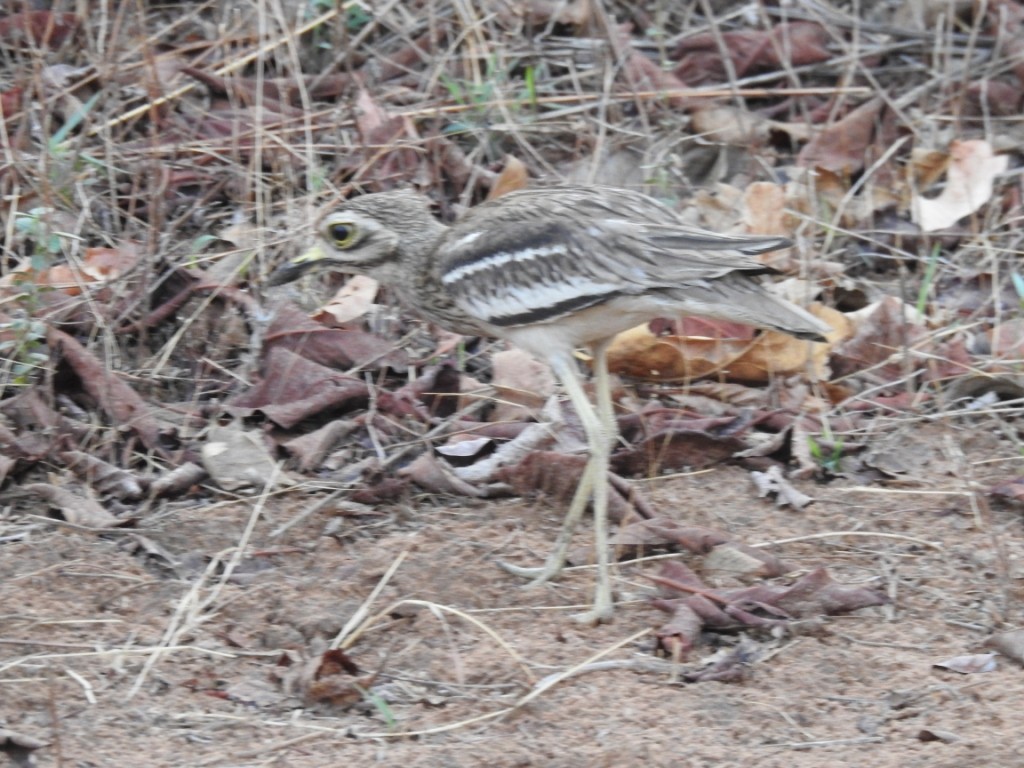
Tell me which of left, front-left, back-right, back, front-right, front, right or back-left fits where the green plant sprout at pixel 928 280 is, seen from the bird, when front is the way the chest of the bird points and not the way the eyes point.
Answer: back-right

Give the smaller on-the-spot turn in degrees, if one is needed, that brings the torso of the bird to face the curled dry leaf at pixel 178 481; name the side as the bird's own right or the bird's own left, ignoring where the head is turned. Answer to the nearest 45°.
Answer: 0° — it already faces it

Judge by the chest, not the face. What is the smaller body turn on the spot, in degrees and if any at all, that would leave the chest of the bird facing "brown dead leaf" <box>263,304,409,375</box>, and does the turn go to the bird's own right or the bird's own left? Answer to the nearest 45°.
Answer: approximately 45° to the bird's own right

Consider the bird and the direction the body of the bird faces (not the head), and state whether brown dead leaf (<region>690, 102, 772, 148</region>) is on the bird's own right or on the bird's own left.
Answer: on the bird's own right

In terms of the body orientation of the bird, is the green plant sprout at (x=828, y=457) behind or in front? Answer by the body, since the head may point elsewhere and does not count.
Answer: behind

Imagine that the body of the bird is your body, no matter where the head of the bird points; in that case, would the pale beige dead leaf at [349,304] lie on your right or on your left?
on your right

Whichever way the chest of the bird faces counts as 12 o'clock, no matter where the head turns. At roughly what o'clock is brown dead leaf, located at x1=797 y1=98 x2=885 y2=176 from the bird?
The brown dead leaf is roughly at 4 o'clock from the bird.

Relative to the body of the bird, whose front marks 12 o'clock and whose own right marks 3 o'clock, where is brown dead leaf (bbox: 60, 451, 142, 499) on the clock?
The brown dead leaf is roughly at 12 o'clock from the bird.

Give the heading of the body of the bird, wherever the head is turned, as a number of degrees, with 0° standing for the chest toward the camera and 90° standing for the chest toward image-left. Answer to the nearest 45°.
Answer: approximately 90°

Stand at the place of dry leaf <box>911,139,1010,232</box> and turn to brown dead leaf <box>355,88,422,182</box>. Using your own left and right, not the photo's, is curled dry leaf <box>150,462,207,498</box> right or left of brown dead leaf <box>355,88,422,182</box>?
left
